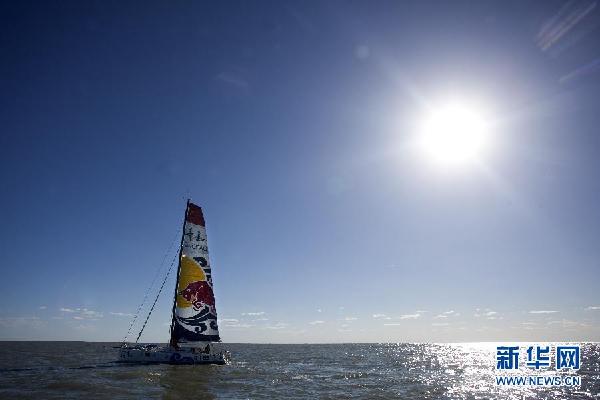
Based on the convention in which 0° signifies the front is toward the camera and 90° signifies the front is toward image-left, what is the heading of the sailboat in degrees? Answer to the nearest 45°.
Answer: approximately 90°
